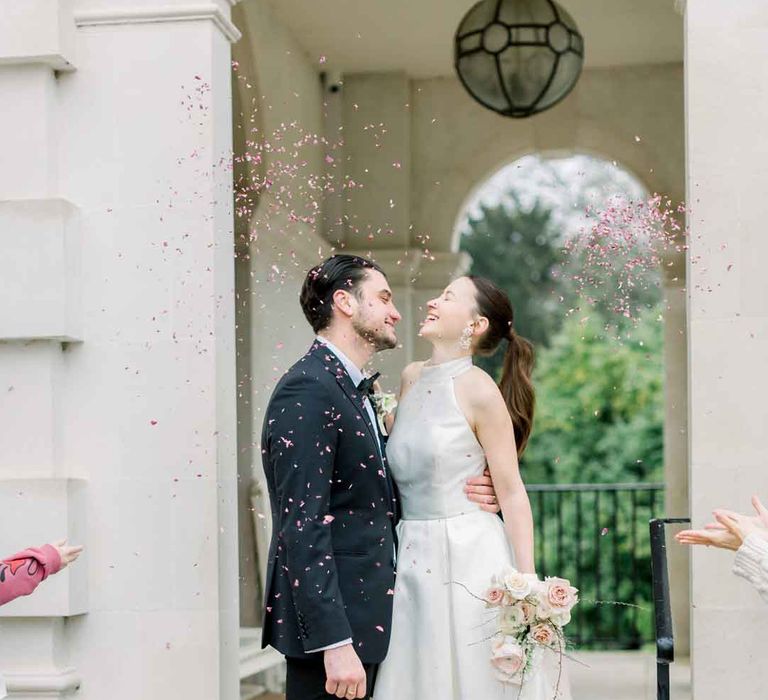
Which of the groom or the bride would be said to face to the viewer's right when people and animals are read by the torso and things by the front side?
the groom

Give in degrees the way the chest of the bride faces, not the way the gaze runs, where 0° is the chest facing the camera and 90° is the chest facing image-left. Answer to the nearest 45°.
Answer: approximately 45°

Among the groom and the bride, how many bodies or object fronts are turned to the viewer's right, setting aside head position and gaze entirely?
1

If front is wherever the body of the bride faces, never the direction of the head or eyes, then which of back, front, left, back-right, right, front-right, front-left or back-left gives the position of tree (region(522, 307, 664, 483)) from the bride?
back-right

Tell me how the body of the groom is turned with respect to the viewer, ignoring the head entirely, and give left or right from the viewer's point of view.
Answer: facing to the right of the viewer

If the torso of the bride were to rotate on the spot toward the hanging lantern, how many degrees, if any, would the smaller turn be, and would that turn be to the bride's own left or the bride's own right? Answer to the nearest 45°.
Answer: approximately 135° to the bride's own right

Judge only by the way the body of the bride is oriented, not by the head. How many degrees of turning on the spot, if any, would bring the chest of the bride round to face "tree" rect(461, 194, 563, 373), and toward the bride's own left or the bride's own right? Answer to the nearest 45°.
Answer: approximately 135° to the bride's own right

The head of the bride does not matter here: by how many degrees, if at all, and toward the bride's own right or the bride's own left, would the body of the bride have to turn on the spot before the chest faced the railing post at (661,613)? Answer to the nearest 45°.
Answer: approximately 135° to the bride's own left
